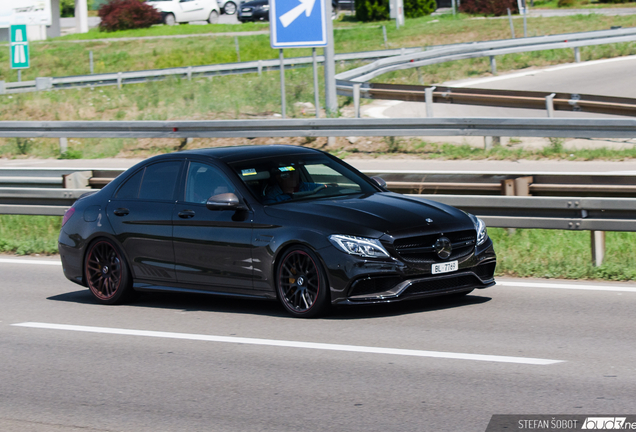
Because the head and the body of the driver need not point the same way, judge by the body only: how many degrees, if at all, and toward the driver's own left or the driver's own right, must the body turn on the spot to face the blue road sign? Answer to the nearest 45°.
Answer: approximately 135° to the driver's own left

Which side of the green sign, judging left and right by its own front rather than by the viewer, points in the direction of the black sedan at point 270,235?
front

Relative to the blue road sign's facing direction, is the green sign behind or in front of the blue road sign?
behind

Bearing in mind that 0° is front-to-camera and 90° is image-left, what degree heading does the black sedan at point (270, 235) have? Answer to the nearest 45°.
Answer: approximately 315°

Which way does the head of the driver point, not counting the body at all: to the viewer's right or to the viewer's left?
to the viewer's right

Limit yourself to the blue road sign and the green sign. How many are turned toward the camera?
2

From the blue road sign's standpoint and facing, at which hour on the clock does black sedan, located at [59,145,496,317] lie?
The black sedan is roughly at 12 o'clock from the blue road sign.

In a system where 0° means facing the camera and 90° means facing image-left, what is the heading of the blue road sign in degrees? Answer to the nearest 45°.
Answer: approximately 0°

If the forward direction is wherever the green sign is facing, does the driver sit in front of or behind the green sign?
in front

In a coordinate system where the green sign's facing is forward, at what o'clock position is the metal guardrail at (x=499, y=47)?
The metal guardrail is roughly at 10 o'clock from the green sign.
